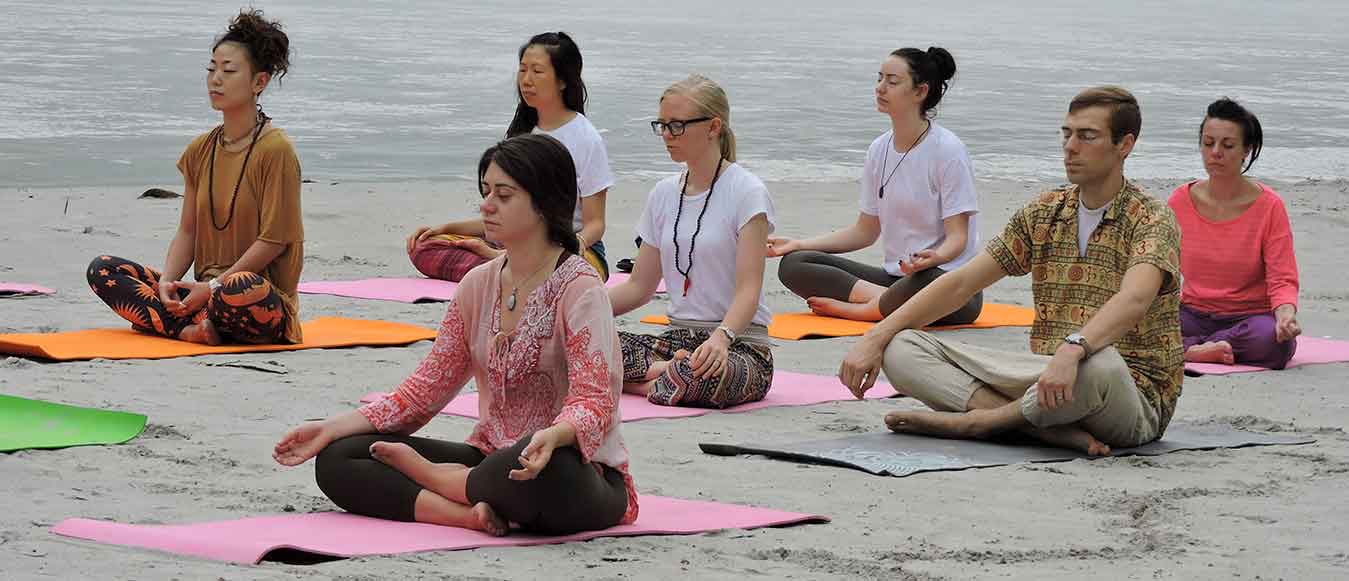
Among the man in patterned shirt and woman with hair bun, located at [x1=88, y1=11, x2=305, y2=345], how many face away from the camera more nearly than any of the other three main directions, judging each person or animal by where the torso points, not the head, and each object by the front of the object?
0

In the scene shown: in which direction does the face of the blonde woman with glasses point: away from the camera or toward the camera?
toward the camera

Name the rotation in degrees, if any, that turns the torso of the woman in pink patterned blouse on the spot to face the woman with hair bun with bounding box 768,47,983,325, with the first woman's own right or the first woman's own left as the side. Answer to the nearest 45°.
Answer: approximately 180°

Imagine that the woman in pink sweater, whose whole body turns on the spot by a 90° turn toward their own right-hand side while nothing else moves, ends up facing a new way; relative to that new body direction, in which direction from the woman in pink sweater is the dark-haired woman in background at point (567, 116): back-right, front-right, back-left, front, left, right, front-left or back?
front-left

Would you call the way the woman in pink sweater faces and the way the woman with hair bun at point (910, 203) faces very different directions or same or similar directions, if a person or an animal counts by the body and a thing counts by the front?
same or similar directions

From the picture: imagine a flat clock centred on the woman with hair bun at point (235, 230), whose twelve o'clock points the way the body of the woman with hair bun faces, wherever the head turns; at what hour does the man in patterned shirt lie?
The man in patterned shirt is roughly at 9 o'clock from the woman with hair bun.

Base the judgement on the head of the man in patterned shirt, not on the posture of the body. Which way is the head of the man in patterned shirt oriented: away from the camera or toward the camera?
toward the camera

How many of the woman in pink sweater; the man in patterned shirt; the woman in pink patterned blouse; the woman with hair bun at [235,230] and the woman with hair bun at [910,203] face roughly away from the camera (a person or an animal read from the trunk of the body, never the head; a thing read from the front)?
0

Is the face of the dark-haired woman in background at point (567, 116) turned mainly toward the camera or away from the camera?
toward the camera

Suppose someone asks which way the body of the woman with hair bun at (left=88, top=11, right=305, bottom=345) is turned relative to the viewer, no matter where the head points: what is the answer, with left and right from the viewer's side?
facing the viewer and to the left of the viewer

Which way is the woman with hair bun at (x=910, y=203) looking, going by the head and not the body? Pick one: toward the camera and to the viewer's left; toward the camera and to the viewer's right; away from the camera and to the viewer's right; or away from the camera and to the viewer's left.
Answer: toward the camera and to the viewer's left

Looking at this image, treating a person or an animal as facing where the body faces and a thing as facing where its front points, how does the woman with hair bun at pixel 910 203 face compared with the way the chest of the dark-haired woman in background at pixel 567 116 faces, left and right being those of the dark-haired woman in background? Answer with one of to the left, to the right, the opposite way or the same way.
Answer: the same way

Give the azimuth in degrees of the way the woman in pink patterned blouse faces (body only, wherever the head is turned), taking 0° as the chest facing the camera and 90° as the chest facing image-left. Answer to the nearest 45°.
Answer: approximately 45°

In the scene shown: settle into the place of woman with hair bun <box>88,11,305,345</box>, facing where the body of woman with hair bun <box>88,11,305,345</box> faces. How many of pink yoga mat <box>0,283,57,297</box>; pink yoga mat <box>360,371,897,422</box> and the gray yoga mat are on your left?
2
